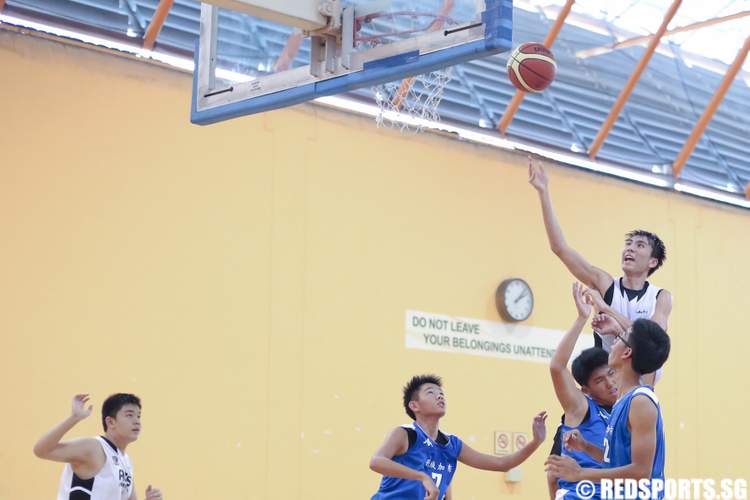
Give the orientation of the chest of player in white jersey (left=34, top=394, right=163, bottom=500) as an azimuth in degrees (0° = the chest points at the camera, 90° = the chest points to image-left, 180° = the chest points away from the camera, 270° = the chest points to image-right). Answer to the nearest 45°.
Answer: approximately 315°

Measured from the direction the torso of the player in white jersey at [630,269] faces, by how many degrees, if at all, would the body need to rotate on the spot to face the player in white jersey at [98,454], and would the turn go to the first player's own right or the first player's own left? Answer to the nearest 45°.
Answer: approximately 45° to the first player's own right

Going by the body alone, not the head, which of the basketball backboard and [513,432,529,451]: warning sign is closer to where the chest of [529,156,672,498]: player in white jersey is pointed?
the basketball backboard
